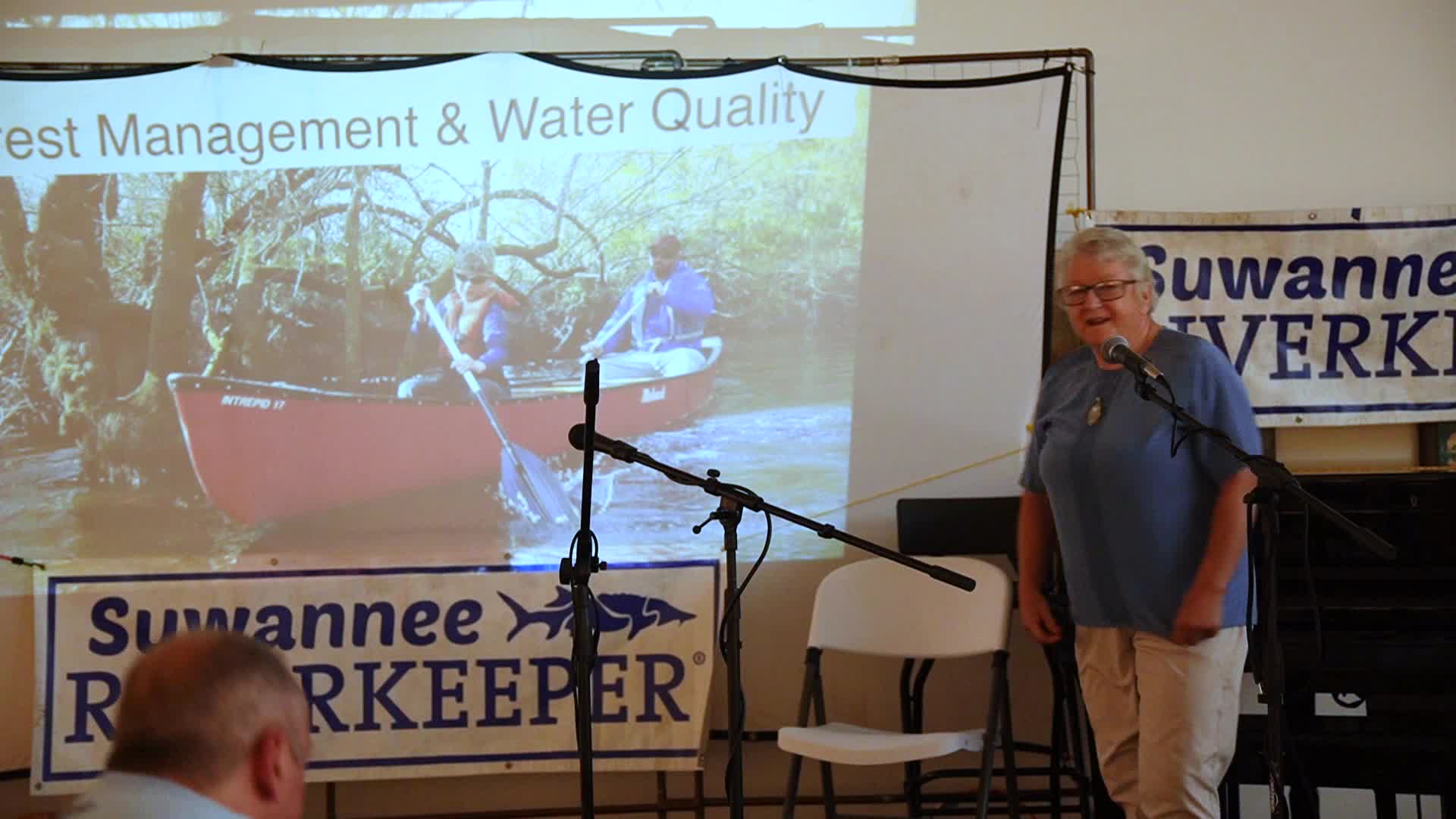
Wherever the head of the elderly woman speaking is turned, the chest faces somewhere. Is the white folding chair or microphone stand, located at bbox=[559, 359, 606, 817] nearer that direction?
the microphone stand

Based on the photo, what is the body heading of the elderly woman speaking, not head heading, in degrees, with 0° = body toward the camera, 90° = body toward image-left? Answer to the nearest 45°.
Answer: approximately 45°

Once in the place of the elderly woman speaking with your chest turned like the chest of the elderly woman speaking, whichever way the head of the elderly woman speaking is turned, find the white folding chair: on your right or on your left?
on your right

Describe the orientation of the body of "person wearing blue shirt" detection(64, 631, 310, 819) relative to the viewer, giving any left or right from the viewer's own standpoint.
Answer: facing away from the viewer and to the right of the viewer

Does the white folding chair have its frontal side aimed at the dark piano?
no

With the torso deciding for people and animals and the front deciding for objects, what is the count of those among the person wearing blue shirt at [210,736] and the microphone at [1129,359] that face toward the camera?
0

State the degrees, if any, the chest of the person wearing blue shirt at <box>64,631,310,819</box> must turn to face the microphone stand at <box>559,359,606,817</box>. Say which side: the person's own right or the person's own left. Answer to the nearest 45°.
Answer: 0° — they already face it

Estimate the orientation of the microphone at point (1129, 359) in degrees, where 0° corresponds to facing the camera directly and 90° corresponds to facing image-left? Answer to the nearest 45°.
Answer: approximately 135°

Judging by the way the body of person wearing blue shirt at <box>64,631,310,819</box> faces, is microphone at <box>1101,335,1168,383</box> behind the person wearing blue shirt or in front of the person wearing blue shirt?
in front

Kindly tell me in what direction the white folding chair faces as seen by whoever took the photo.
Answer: facing the viewer and to the left of the viewer

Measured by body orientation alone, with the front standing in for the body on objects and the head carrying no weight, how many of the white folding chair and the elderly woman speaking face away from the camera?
0

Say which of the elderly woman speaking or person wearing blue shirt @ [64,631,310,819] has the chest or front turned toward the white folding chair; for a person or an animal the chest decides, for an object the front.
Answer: the person wearing blue shirt

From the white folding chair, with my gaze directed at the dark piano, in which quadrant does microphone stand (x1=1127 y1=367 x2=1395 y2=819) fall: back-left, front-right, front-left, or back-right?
front-right

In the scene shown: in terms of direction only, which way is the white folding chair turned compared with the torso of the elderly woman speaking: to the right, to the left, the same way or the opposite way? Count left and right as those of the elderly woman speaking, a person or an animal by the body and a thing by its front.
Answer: the same way

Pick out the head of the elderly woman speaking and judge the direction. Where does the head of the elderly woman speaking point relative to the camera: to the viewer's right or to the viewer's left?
to the viewer's left

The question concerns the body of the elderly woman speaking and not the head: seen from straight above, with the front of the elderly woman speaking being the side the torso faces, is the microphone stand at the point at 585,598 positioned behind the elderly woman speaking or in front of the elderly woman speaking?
in front
